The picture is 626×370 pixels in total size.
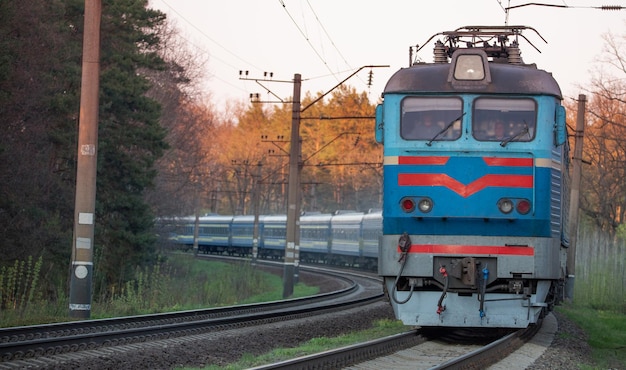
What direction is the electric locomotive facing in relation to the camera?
toward the camera

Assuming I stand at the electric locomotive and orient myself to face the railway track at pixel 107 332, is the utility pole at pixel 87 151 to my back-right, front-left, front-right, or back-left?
front-right

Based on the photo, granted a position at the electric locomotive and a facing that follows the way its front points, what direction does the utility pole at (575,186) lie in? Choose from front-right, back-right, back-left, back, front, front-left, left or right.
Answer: back

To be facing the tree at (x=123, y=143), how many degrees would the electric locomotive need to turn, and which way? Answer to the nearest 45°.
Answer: approximately 135° to its right

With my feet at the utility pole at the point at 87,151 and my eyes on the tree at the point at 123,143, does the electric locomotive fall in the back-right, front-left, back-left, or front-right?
back-right

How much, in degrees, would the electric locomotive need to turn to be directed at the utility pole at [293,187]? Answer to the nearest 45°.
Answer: approximately 180°

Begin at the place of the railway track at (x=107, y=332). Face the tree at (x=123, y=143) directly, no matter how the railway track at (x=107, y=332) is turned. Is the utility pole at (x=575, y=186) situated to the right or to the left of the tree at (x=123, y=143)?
right

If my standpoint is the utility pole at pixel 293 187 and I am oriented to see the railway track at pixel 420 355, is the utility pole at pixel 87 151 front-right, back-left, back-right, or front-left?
front-right

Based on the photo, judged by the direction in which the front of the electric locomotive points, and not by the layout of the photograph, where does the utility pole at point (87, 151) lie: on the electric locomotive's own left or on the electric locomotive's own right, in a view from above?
on the electric locomotive's own right

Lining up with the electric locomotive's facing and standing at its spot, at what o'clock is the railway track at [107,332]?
The railway track is roughly at 3 o'clock from the electric locomotive.
